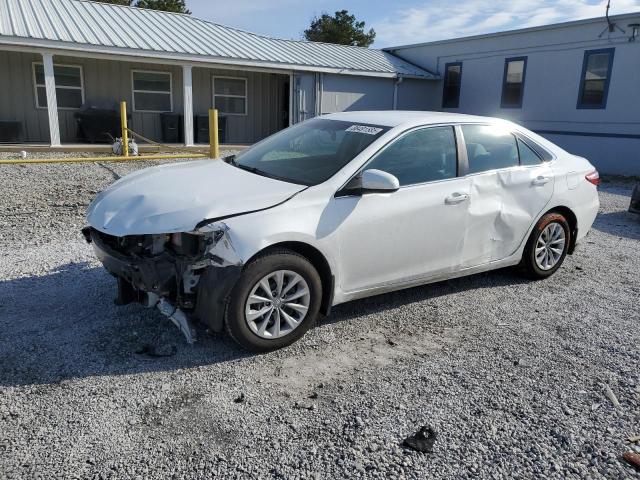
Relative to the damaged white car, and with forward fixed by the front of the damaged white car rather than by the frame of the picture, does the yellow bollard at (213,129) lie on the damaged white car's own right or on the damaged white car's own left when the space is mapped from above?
on the damaged white car's own right

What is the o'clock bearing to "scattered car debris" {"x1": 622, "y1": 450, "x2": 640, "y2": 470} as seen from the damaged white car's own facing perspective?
The scattered car debris is roughly at 9 o'clock from the damaged white car.

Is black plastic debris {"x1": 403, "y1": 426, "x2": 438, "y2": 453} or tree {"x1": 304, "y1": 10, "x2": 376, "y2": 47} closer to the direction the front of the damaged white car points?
the black plastic debris

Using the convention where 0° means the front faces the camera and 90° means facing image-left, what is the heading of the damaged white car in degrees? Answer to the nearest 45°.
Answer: approximately 45°

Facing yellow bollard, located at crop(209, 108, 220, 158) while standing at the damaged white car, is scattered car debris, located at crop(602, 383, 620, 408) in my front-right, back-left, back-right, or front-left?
back-right

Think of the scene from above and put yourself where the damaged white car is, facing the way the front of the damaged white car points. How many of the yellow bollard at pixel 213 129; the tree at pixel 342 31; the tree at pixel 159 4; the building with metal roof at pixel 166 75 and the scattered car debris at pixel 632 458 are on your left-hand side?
1

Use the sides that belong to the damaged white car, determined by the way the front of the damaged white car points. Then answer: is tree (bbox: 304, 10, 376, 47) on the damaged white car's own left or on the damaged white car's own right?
on the damaged white car's own right

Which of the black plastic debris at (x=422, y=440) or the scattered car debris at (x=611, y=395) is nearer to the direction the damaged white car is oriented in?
the black plastic debris

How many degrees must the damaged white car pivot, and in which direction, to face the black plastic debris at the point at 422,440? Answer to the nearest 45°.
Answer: approximately 90° to its left

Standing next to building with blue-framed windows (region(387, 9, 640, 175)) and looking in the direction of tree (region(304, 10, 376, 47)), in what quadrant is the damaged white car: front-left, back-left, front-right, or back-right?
back-left

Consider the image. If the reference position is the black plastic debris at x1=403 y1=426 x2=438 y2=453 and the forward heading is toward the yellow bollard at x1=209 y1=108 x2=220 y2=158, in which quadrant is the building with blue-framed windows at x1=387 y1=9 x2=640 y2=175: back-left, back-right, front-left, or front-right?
front-right

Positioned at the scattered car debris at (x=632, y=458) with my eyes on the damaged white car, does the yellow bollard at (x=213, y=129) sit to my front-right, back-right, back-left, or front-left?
front-right
